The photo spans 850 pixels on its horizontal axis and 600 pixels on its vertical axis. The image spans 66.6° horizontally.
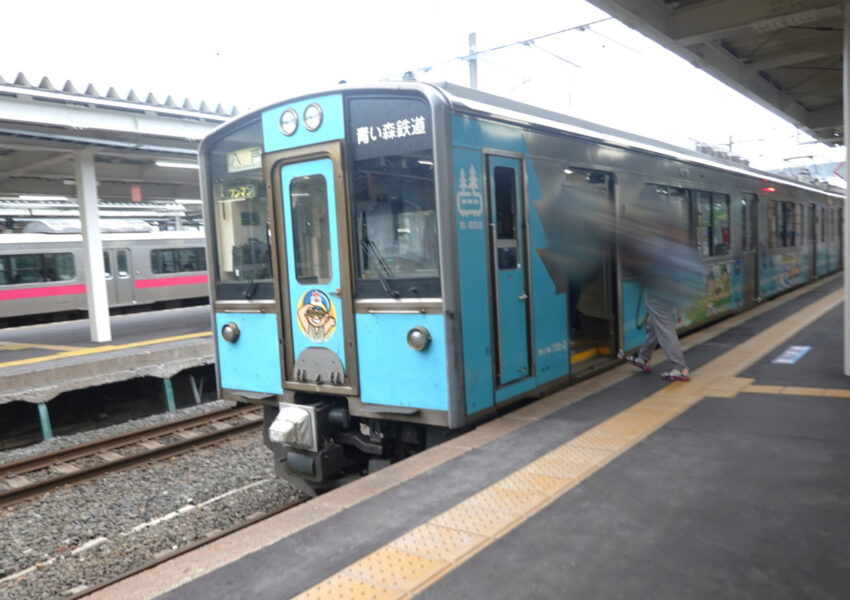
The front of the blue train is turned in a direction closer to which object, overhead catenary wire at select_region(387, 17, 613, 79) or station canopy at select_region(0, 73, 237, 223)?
the station canopy

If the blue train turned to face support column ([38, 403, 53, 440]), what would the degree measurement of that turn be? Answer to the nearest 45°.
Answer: approximately 90° to its right

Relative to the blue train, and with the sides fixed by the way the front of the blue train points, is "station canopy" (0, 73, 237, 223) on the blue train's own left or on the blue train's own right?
on the blue train's own right

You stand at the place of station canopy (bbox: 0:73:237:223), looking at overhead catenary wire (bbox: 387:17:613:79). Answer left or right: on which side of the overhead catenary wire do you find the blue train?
right

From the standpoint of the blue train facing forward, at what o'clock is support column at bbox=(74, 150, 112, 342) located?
The support column is roughly at 3 o'clock from the blue train.

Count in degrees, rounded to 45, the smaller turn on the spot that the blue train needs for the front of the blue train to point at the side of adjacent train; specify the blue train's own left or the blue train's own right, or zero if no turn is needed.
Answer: approximately 90° to the blue train's own right

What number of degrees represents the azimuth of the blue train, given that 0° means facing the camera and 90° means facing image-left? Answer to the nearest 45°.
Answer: approximately 45°

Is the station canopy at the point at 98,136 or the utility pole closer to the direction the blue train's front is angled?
the station canopy

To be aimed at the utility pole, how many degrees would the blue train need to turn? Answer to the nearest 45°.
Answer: approximately 135° to its right
